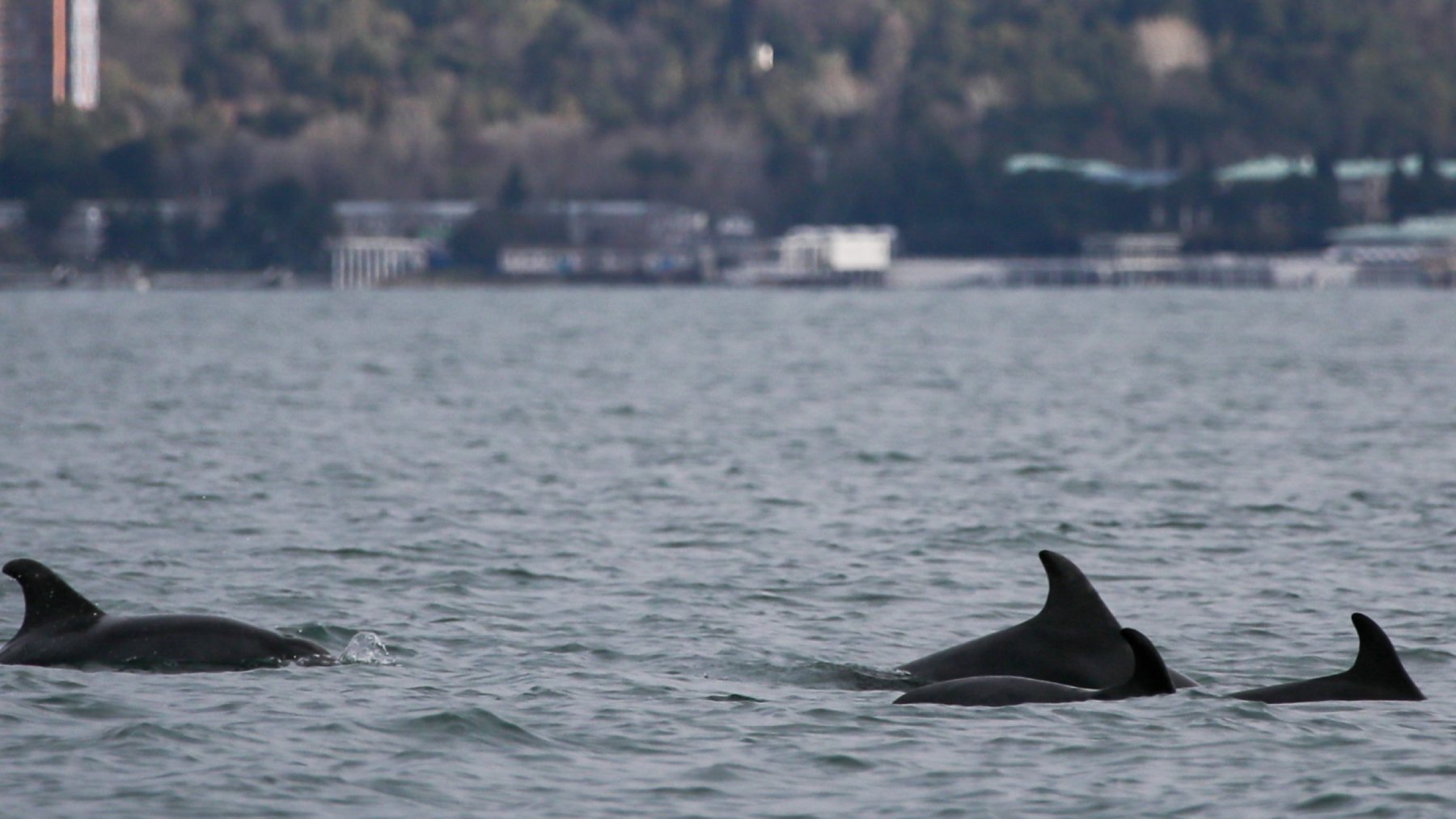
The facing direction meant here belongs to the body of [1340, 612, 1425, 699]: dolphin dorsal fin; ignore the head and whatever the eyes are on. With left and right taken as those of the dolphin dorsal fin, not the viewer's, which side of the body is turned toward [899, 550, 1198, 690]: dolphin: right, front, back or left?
back

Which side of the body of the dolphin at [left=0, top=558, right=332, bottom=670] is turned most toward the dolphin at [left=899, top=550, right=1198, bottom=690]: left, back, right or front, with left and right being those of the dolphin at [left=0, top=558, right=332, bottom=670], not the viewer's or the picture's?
front

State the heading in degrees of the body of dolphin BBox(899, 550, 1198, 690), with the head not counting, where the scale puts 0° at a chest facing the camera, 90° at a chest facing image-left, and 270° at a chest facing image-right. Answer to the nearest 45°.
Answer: approximately 270°

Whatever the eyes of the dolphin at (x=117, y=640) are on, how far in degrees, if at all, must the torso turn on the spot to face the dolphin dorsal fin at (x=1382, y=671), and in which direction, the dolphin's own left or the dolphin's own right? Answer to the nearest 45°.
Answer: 0° — it already faces it

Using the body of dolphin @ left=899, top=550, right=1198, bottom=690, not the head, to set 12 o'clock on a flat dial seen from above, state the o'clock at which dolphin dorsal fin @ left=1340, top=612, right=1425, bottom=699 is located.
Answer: The dolphin dorsal fin is roughly at 12 o'clock from the dolphin.

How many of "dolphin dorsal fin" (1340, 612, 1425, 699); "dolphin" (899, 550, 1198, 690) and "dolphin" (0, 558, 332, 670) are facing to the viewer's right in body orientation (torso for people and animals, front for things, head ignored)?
3

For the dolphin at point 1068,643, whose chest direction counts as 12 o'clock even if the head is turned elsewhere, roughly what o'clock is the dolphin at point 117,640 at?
the dolphin at point 117,640 is roughly at 6 o'clock from the dolphin at point 1068,643.

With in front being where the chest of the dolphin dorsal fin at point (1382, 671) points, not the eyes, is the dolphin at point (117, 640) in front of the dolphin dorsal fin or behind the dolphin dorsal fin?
behind

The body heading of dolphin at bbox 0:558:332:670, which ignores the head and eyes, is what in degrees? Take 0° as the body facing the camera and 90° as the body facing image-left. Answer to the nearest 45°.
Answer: approximately 270°

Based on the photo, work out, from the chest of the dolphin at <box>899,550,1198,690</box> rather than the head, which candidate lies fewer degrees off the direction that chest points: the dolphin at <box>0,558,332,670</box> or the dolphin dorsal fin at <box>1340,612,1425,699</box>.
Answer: the dolphin dorsal fin

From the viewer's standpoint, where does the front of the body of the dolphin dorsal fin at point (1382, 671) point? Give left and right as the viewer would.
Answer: facing to the right of the viewer
